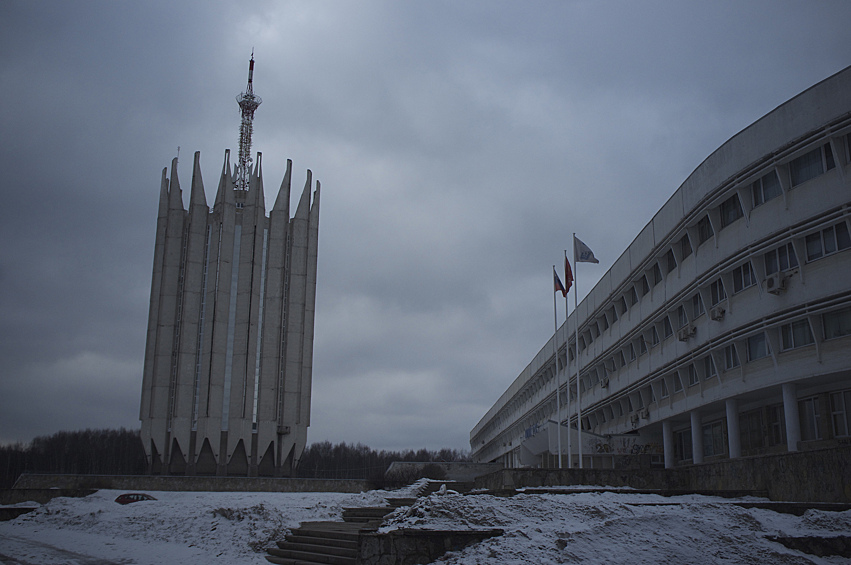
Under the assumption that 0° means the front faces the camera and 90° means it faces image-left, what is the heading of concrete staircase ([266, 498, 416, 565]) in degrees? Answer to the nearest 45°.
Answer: approximately 45°

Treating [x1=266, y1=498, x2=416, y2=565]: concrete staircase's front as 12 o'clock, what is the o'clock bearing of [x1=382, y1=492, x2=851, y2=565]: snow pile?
The snow pile is roughly at 9 o'clock from the concrete staircase.

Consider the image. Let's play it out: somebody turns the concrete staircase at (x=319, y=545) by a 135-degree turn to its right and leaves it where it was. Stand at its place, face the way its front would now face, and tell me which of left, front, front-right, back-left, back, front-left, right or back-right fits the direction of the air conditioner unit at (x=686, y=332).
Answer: front-right

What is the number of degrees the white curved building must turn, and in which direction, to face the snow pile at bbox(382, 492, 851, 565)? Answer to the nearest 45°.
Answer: approximately 45° to its left

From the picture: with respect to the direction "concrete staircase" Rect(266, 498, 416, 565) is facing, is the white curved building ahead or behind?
behind

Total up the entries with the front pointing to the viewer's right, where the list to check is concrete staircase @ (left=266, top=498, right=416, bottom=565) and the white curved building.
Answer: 0

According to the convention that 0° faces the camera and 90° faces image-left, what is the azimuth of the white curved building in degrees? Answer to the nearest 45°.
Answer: approximately 45°

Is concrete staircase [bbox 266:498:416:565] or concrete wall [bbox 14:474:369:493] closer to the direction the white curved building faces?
the concrete wall

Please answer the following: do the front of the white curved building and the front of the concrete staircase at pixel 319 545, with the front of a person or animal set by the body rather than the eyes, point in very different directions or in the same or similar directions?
same or similar directions

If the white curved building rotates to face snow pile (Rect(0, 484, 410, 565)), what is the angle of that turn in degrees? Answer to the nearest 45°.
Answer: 0° — it already faces it

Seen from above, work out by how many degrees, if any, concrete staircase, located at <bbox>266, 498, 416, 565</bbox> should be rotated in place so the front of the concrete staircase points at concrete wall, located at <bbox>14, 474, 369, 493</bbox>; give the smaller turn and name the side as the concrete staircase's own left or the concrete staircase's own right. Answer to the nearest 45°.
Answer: approximately 135° to the concrete staircase's own right

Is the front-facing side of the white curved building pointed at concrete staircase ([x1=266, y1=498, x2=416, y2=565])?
yes
